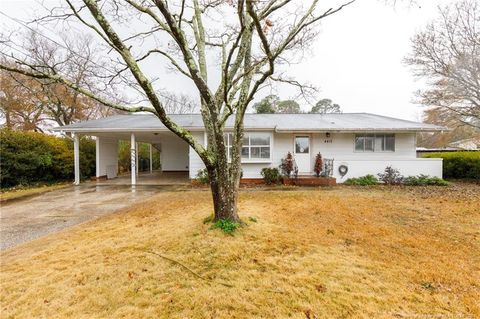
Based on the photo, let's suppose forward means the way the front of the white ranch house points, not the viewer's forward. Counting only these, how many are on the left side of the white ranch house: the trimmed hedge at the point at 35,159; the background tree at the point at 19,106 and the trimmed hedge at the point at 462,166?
1

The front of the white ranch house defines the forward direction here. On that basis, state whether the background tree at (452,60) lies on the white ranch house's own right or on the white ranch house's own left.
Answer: on the white ranch house's own left

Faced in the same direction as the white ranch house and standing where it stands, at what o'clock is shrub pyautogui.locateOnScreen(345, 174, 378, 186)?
The shrub is roughly at 10 o'clock from the white ranch house.

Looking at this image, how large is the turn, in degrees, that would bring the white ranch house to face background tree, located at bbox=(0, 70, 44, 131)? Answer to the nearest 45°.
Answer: approximately 90° to its right

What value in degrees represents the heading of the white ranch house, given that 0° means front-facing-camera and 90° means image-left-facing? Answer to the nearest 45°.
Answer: approximately 0°

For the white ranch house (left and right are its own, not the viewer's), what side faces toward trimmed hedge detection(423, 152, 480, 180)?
left

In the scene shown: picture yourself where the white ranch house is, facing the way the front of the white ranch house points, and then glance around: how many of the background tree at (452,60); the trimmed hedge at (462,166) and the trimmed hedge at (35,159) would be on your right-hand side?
1

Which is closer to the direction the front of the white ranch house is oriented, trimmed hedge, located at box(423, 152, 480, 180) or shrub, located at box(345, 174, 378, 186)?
the shrub

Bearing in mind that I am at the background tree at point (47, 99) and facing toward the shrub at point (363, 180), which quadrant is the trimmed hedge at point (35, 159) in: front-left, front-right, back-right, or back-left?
front-right

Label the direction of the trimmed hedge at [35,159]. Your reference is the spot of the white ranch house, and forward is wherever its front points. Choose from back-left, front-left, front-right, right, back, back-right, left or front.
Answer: right
